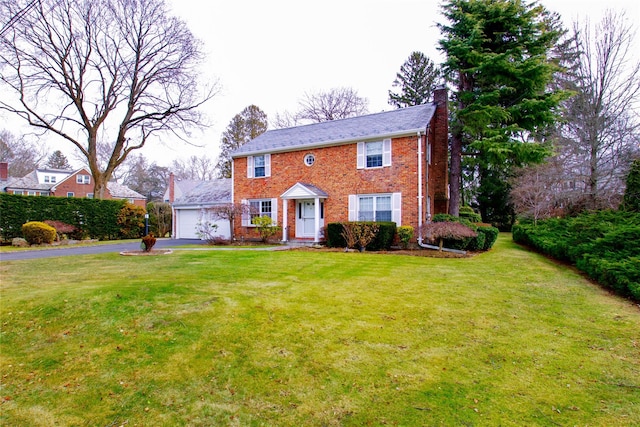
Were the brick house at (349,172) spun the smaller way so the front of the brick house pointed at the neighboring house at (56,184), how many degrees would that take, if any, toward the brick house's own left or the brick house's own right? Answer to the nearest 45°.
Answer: approximately 90° to the brick house's own right

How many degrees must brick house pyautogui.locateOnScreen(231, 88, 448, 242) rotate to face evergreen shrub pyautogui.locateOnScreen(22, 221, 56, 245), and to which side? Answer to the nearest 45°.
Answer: approximately 45° to its right

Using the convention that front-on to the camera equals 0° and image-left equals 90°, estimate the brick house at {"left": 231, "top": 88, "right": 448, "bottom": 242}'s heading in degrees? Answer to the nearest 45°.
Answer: approximately 45°

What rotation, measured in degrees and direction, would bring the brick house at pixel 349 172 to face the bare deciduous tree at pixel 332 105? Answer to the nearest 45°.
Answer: approximately 135° to its right

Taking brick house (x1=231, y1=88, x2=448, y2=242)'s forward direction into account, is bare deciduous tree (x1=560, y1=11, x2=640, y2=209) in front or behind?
behind

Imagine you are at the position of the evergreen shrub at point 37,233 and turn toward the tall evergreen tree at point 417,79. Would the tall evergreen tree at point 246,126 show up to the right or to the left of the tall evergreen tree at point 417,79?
left

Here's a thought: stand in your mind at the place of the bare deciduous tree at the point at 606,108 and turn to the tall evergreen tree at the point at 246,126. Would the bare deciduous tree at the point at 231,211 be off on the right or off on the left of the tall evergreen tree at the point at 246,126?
left

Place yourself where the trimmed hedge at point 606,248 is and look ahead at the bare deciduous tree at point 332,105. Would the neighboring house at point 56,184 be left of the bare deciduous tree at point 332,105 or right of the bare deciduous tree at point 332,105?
left

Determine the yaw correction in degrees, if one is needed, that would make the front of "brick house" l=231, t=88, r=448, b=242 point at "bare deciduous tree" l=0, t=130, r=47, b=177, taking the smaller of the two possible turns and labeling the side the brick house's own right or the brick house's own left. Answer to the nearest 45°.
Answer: approximately 90° to the brick house's own right
